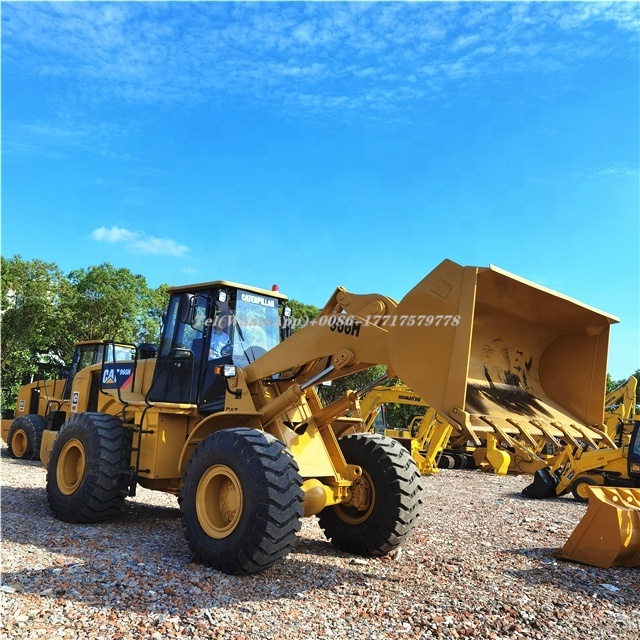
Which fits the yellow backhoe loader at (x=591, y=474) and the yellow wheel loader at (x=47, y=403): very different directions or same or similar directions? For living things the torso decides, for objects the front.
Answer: very different directions

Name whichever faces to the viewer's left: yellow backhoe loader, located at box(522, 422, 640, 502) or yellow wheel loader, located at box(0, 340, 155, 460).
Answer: yellow backhoe loader, located at box(522, 422, 640, 502)

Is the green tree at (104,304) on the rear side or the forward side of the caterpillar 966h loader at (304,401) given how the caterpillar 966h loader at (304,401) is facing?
on the rear side

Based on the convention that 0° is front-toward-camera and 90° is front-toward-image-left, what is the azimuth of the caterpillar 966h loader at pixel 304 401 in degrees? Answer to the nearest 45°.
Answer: approximately 315°

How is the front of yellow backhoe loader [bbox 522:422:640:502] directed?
to the viewer's left

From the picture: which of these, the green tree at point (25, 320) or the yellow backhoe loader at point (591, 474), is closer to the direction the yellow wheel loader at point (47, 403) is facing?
the yellow backhoe loader

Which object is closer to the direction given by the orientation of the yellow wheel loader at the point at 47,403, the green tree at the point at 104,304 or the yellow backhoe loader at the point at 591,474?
the yellow backhoe loader
